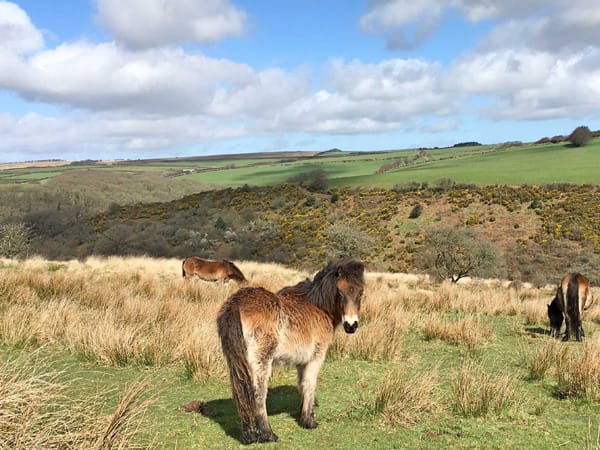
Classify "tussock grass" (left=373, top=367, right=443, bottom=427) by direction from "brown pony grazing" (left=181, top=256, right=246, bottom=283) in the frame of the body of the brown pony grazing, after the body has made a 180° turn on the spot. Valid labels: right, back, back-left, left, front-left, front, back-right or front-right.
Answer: left

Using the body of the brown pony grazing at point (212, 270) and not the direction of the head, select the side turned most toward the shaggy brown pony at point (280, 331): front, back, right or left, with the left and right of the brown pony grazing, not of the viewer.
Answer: right

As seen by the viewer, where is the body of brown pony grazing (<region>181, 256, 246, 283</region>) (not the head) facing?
to the viewer's right

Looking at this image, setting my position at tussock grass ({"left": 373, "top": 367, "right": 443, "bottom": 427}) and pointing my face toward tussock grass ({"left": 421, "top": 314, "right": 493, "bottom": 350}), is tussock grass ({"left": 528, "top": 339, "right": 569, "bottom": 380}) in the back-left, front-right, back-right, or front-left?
front-right

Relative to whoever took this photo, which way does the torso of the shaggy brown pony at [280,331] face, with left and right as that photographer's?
facing away from the viewer and to the right of the viewer

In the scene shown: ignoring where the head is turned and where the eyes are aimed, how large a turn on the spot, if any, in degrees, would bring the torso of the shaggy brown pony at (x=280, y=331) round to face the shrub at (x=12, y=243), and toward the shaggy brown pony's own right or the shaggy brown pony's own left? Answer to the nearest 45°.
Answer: approximately 90° to the shaggy brown pony's own left

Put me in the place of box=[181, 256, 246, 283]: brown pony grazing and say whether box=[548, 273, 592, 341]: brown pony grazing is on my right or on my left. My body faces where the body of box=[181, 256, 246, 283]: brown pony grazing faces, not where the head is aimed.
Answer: on my right
